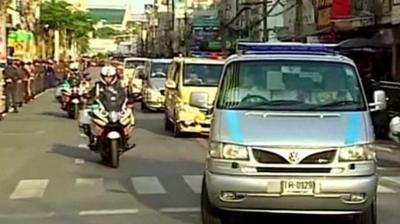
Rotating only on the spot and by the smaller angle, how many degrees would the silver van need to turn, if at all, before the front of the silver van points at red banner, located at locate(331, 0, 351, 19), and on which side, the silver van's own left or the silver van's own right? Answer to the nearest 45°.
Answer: approximately 180°

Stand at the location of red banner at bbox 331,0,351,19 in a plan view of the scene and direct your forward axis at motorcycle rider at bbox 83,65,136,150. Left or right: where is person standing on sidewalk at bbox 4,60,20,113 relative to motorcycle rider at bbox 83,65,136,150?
right

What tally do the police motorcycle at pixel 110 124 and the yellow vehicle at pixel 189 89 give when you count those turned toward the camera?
2

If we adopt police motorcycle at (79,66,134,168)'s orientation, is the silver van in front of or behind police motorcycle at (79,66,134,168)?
in front

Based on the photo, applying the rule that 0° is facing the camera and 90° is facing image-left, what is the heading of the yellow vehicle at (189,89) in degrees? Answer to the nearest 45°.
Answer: approximately 0°

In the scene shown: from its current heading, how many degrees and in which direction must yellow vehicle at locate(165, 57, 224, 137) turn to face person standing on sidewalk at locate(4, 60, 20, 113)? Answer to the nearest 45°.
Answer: approximately 135° to its right

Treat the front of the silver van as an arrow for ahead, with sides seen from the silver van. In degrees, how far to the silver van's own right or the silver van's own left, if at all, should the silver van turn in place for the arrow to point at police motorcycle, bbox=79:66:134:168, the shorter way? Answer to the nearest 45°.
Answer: approximately 135° to the silver van's own right
